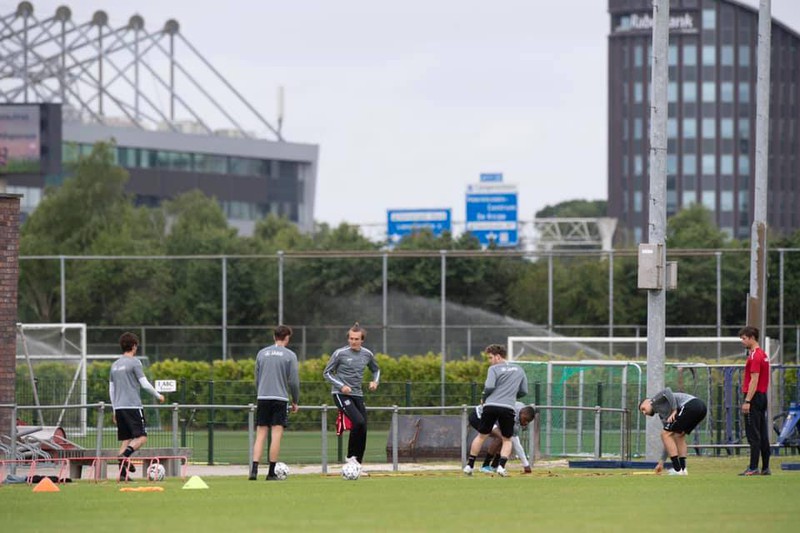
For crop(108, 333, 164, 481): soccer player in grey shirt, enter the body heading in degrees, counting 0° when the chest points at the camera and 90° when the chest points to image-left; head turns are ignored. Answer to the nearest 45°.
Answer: approximately 225°

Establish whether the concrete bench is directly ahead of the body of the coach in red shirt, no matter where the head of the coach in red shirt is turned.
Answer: yes

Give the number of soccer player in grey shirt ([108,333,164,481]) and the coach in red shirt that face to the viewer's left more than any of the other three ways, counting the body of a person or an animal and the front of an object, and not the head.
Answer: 1

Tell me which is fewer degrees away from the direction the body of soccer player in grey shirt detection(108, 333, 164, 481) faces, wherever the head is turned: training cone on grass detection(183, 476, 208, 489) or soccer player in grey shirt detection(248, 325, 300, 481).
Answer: the soccer player in grey shirt

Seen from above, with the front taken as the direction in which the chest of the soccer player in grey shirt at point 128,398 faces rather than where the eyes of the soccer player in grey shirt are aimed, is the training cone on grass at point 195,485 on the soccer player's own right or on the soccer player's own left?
on the soccer player's own right

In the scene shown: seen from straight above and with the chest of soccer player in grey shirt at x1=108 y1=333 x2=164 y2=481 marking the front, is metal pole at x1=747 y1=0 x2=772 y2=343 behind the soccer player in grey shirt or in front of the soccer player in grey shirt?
in front

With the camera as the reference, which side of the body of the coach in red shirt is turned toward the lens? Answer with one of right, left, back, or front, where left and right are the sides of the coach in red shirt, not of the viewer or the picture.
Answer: left
